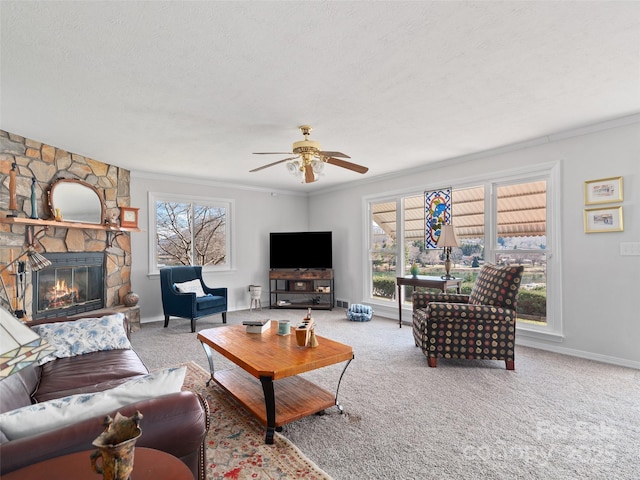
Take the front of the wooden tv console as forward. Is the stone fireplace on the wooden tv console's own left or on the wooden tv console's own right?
on the wooden tv console's own right

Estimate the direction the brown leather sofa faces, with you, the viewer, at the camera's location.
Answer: facing to the right of the viewer

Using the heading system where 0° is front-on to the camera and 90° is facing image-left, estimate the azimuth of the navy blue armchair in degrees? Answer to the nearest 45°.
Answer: approximately 315°

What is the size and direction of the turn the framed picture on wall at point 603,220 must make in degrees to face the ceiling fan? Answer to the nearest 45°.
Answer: approximately 45° to its right

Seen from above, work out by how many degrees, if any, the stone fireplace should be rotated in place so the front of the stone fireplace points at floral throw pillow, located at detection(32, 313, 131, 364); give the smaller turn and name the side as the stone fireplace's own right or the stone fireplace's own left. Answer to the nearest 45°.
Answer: approximately 45° to the stone fireplace's own right

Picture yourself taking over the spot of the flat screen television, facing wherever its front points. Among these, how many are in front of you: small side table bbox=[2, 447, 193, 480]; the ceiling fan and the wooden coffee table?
3
